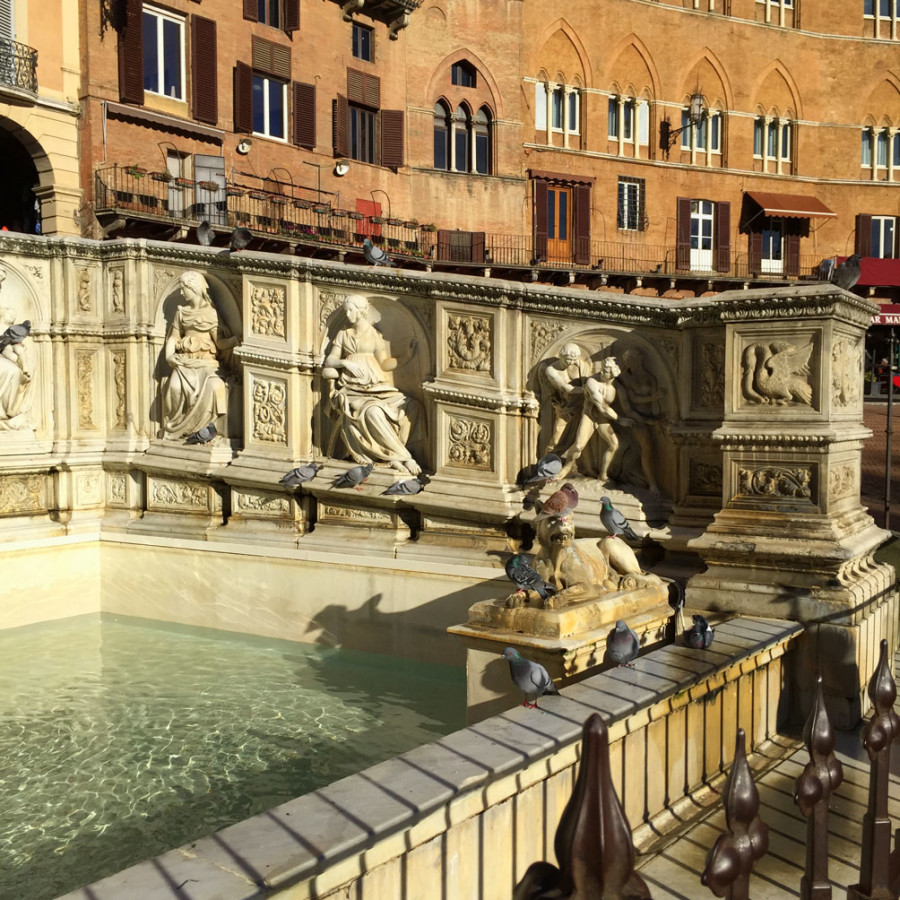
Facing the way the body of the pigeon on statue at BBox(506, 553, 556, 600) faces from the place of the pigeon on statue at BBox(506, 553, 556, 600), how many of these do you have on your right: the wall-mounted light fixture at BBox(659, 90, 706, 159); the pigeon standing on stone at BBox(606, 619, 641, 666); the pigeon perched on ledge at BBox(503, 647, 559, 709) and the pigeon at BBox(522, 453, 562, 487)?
2

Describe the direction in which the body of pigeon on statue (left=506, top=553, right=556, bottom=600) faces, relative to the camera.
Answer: to the viewer's left

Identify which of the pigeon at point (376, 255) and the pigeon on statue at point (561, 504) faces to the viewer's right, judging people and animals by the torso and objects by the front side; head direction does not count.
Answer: the pigeon on statue

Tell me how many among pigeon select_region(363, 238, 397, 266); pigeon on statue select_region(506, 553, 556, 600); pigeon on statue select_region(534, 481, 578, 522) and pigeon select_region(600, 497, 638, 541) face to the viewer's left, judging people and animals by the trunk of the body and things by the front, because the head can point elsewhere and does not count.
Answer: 3

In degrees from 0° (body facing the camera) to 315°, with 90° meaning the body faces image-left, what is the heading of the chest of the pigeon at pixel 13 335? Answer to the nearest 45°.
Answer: approximately 270°

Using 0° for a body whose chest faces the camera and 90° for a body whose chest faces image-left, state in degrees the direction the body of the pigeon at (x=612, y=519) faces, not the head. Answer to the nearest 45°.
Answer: approximately 90°

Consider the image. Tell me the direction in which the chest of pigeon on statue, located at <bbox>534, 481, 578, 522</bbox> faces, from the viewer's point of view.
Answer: to the viewer's right

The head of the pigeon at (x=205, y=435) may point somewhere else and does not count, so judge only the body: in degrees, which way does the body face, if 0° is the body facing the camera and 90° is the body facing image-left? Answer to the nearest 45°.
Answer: approximately 270°

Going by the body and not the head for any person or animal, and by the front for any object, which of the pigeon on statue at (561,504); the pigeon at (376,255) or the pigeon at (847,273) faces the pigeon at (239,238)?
the pigeon at (376,255)
